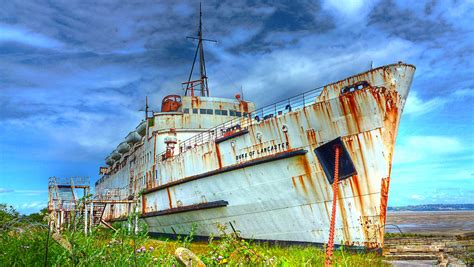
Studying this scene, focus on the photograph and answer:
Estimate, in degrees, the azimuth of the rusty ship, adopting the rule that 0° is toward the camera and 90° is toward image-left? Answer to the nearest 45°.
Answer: approximately 315°

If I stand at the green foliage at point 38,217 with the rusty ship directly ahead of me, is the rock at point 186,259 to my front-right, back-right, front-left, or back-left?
front-right

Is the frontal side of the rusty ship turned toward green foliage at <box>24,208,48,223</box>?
no

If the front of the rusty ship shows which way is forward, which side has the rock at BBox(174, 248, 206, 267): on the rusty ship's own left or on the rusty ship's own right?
on the rusty ship's own right

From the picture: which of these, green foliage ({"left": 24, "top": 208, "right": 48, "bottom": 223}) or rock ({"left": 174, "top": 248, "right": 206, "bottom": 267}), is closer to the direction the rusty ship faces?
the rock
